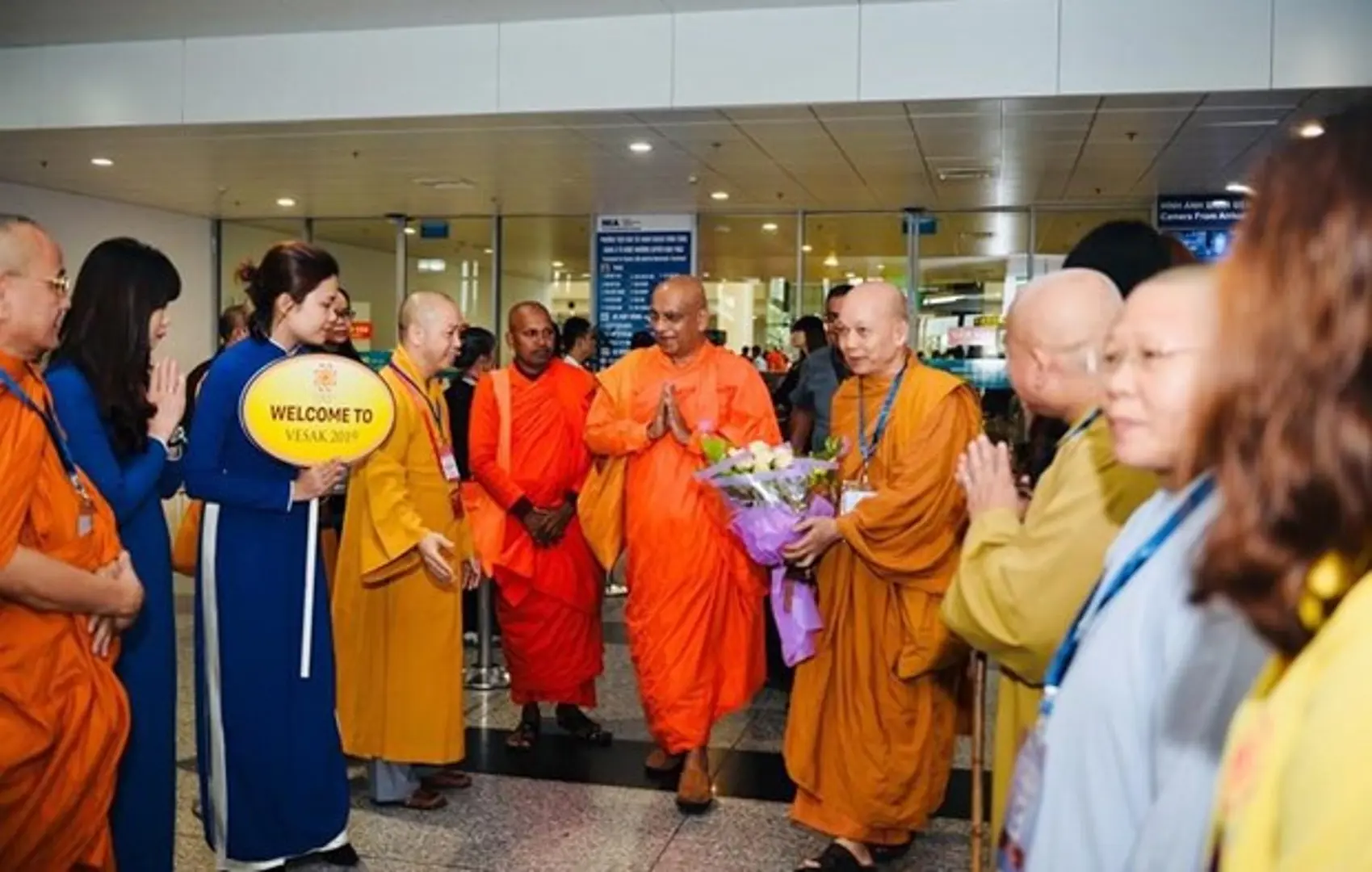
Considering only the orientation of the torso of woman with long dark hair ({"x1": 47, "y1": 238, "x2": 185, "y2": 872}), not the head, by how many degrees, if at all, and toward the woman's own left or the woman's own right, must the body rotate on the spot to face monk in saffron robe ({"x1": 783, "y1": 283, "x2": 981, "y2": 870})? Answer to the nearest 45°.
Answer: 0° — they already face them

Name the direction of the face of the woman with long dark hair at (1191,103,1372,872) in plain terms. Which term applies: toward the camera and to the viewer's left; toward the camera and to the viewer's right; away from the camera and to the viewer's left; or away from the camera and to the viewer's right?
away from the camera and to the viewer's left

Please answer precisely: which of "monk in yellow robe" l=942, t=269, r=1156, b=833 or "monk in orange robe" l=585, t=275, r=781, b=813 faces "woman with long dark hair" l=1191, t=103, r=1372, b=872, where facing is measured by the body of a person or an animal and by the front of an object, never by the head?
the monk in orange robe

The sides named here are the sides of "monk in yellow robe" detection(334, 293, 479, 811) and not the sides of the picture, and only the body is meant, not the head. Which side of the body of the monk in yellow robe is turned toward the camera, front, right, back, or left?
right

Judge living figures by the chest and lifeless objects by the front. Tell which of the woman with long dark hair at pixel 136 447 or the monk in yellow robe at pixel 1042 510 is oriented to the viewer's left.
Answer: the monk in yellow robe

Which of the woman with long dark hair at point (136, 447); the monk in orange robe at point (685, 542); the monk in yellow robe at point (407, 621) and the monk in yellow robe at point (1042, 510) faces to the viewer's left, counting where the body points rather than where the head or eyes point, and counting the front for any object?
the monk in yellow robe at point (1042, 510)

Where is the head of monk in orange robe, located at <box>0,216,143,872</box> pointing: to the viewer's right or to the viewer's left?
to the viewer's right

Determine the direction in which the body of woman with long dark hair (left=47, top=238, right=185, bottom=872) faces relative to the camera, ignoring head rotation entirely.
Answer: to the viewer's right

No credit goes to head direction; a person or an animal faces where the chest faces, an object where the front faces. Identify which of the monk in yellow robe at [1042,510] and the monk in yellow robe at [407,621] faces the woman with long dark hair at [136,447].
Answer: the monk in yellow robe at [1042,510]

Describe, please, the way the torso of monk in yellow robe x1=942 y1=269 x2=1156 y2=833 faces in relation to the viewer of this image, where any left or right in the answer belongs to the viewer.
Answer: facing to the left of the viewer

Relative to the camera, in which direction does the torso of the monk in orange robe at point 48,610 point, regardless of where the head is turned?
to the viewer's right

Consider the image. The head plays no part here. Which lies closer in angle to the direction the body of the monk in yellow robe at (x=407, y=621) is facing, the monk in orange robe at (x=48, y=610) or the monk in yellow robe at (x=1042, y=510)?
the monk in yellow robe

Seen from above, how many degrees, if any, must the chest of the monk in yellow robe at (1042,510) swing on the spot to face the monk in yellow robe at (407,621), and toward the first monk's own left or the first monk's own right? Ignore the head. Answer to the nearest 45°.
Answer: approximately 45° to the first monk's own right

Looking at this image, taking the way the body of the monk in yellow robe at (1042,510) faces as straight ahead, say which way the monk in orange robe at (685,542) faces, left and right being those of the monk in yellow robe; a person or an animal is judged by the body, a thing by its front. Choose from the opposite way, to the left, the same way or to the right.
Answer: to the left
